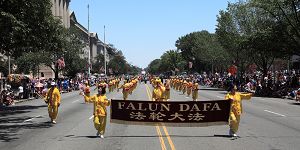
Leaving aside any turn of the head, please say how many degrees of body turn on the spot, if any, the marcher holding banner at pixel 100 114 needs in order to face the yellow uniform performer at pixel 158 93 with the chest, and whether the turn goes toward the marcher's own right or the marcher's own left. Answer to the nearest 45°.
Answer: approximately 135° to the marcher's own left

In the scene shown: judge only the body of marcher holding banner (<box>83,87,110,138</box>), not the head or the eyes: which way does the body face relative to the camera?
toward the camera

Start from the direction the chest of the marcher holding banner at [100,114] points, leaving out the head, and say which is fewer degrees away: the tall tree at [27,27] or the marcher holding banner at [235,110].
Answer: the marcher holding banner

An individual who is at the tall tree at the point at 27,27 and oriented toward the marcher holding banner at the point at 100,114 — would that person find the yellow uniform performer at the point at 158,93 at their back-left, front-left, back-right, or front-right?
front-left

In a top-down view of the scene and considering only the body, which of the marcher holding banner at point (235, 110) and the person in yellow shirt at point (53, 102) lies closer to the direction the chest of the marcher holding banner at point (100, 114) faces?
the marcher holding banner

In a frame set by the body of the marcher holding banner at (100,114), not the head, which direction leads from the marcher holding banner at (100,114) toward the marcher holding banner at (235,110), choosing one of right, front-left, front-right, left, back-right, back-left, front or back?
left

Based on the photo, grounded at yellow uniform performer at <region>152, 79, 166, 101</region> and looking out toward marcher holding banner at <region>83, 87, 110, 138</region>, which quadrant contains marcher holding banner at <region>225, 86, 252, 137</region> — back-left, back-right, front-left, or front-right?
front-left

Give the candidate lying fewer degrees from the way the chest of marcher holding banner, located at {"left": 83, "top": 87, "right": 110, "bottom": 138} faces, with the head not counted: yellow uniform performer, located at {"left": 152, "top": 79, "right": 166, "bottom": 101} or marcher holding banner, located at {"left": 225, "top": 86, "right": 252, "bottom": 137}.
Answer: the marcher holding banner
